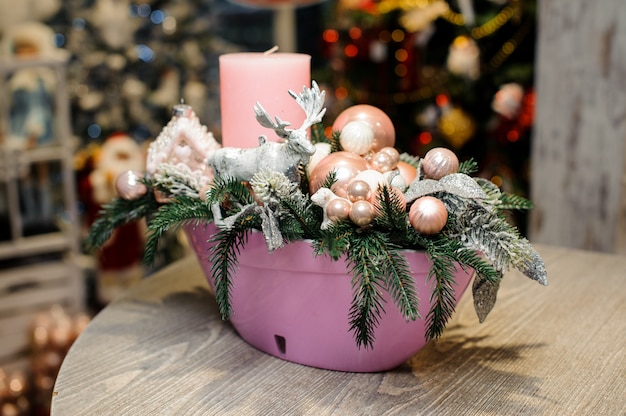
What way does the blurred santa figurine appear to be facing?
toward the camera

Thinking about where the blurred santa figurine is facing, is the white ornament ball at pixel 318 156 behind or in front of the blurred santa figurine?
in front

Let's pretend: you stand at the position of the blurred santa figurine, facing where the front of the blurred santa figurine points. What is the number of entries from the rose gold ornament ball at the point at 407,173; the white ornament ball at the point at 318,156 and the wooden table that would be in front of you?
3

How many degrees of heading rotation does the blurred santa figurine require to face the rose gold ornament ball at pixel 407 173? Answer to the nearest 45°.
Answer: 0° — it already faces it

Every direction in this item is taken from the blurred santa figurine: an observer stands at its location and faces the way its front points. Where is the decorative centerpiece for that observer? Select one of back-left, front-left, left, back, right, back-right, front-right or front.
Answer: front

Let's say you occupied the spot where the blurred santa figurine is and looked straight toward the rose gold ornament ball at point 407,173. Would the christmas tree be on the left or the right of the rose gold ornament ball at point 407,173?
left

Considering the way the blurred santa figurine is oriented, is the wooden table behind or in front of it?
in front

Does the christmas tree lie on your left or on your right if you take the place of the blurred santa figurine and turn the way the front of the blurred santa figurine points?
on your left

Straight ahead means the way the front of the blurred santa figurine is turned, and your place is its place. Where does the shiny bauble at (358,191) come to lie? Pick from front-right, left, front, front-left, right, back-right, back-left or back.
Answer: front

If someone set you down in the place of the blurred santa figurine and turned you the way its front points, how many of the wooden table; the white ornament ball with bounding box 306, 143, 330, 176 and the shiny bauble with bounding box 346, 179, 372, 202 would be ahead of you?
3

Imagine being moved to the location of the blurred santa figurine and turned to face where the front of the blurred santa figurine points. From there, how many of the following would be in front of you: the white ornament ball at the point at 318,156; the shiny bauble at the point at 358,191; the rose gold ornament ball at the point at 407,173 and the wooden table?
4
